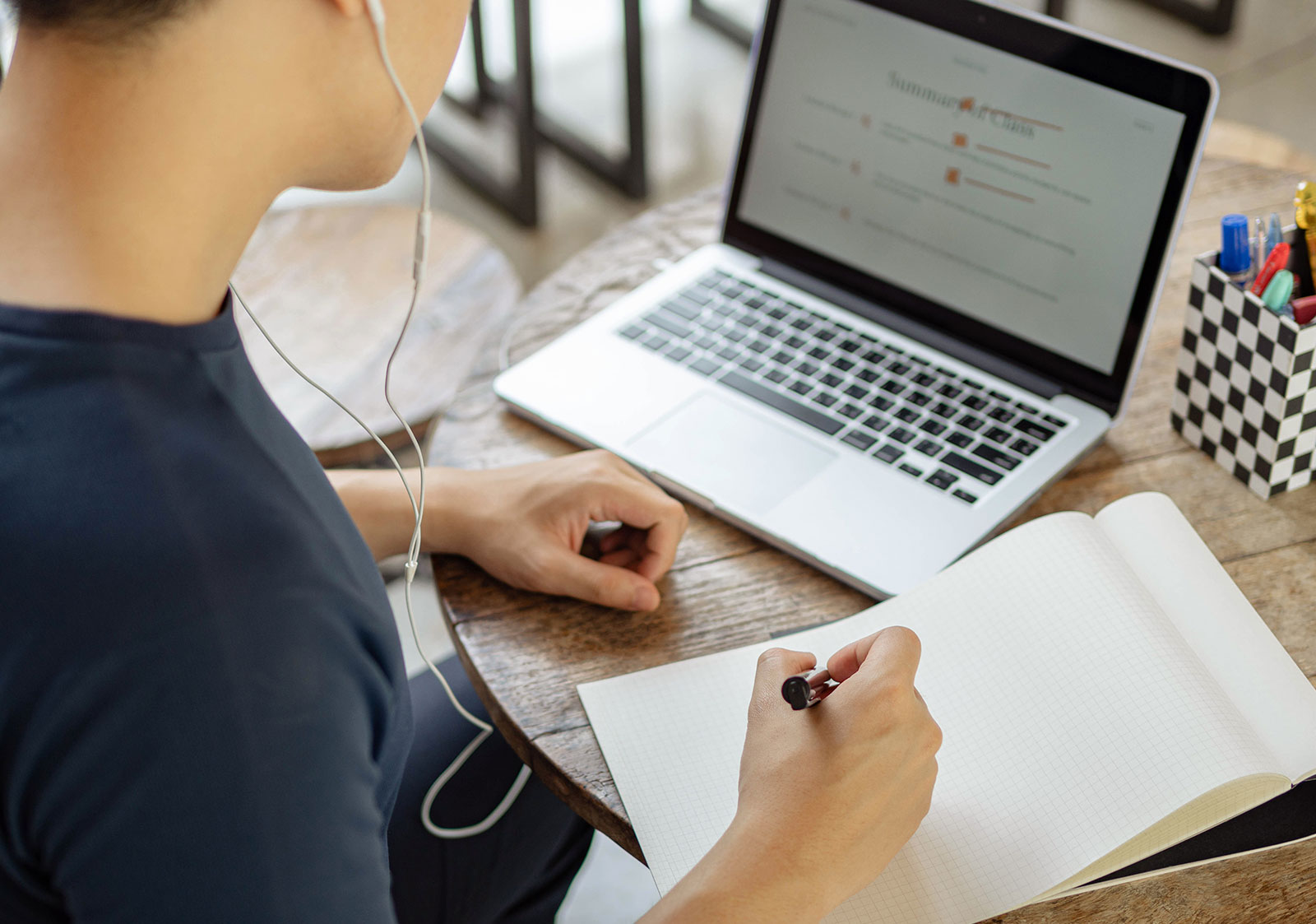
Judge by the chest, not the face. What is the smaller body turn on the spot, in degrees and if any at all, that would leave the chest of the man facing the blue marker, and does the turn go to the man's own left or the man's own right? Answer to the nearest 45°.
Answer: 0° — they already face it

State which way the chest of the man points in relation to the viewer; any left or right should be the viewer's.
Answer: facing away from the viewer and to the right of the viewer

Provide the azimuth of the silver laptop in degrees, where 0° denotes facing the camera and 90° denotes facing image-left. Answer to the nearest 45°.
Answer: approximately 45°

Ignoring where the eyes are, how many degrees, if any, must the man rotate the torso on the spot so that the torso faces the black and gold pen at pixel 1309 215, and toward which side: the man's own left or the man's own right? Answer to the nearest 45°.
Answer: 0° — they already face it

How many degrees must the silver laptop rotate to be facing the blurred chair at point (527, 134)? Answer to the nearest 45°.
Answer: approximately 90° to its right

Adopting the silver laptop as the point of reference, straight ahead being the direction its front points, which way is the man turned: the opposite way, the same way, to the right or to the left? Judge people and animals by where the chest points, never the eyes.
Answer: the opposite way

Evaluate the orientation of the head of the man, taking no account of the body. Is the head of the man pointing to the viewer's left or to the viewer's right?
to the viewer's right
